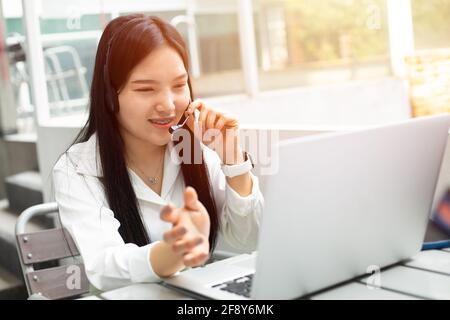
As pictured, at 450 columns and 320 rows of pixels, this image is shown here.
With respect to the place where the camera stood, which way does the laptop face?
facing away from the viewer and to the left of the viewer

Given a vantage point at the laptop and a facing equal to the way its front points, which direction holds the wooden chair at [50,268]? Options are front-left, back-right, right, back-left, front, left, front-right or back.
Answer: front

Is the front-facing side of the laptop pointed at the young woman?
yes

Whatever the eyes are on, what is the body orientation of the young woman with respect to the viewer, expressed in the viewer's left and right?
facing the viewer and to the right of the viewer

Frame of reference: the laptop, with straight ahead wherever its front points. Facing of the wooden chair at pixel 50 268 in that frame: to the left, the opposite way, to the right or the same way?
the opposite way

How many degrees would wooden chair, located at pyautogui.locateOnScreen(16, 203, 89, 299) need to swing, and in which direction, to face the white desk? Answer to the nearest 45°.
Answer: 0° — it already faces it

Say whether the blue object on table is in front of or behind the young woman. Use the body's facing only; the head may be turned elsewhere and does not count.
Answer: in front

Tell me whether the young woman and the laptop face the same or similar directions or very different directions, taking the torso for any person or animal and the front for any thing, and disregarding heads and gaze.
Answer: very different directions

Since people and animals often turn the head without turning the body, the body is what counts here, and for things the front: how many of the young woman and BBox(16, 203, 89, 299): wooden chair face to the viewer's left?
0

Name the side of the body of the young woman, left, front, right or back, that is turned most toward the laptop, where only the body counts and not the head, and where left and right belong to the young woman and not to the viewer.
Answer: front

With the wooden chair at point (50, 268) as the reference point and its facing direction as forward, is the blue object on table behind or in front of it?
in front

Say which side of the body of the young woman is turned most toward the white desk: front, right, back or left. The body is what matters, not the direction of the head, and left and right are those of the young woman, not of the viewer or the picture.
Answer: front

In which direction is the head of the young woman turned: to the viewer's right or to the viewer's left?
to the viewer's right
